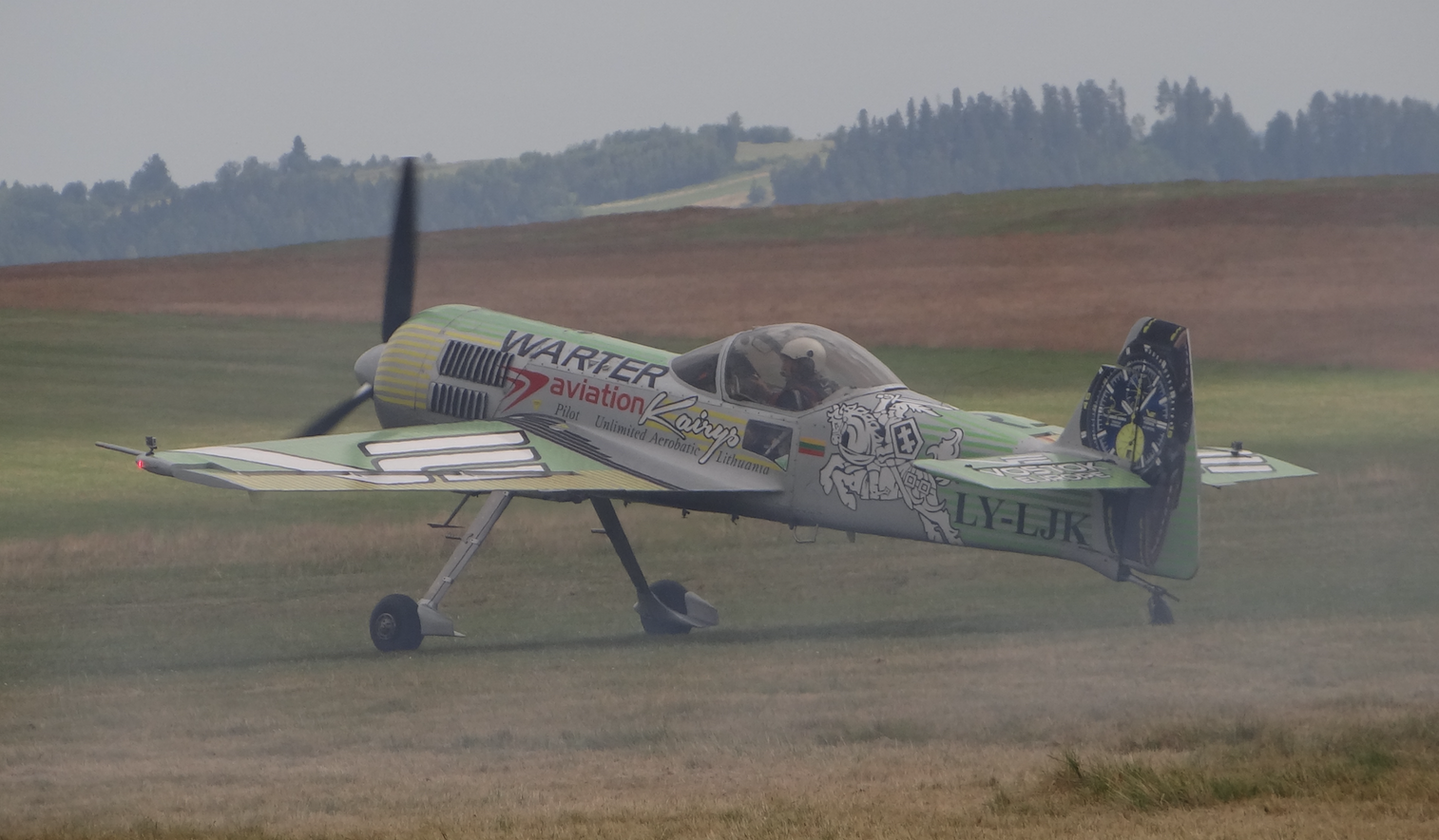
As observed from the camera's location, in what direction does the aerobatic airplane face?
facing away from the viewer and to the left of the viewer
